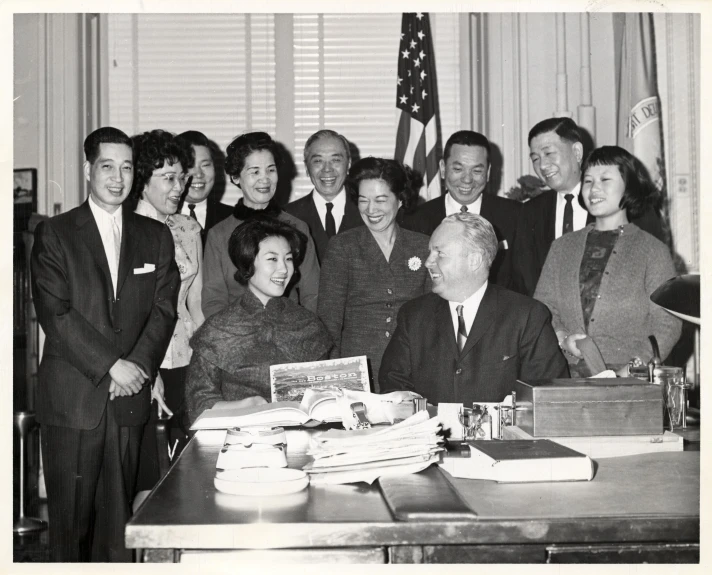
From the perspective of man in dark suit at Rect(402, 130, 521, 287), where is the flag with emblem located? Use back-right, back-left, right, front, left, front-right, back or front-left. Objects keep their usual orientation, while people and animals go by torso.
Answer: back-left

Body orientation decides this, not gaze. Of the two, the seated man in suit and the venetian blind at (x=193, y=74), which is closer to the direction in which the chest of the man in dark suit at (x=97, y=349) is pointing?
the seated man in suit

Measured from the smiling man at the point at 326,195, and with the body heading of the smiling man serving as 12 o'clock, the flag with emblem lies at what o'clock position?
The flag with emblem is roughly at 8 o'clock from the smiling man.

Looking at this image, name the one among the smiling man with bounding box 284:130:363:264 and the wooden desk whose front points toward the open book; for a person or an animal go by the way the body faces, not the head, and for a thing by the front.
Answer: the smiling man

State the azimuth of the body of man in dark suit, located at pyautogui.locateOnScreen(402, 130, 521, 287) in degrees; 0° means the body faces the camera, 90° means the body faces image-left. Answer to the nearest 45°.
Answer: approximately 0°

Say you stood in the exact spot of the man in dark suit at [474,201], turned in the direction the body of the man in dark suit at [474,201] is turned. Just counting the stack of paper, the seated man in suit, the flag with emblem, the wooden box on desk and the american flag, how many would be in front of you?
3
